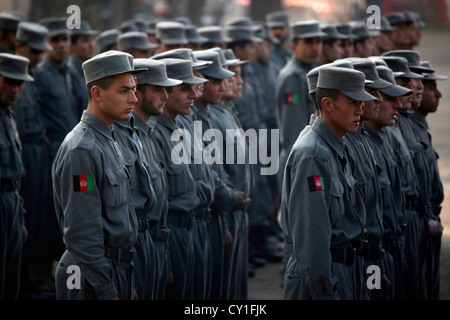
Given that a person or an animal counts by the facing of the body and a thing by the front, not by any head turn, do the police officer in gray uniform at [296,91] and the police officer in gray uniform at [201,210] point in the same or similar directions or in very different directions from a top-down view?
same or similar directions

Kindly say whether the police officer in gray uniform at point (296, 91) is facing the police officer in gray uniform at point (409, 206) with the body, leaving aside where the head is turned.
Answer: no
